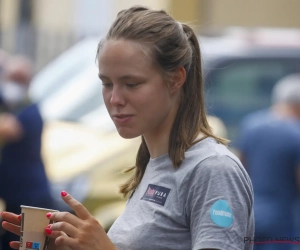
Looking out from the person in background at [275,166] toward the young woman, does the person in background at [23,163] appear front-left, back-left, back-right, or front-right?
front-right

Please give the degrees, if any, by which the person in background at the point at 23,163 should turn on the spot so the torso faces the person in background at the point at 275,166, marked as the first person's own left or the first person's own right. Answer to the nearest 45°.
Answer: approximately 135° to the first person's own left

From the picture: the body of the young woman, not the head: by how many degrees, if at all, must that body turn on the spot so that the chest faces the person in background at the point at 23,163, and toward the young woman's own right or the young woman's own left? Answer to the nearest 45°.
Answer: approximately 135° to the young woman's own right

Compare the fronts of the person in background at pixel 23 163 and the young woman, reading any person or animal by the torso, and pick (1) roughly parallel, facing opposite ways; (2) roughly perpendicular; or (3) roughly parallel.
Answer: roughly parallel

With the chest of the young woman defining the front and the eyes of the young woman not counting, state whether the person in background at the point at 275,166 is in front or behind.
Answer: behind

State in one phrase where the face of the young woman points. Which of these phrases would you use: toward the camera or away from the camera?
toward the camera

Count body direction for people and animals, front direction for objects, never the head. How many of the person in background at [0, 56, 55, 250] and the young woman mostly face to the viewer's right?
0

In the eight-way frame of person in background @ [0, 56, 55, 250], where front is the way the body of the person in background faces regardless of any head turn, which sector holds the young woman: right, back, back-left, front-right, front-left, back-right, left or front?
front-left

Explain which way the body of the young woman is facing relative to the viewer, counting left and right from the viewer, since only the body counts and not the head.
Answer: facing the viewer and to the left of the viewer
